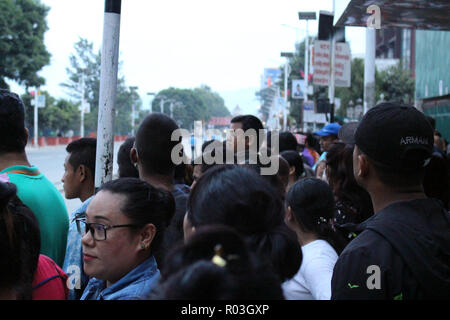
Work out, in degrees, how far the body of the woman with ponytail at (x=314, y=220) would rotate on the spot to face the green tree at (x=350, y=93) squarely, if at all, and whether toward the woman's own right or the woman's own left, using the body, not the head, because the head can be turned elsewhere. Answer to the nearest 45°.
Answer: approximately 45° to the woman's own right

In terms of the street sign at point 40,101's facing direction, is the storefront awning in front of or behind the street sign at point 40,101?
in front

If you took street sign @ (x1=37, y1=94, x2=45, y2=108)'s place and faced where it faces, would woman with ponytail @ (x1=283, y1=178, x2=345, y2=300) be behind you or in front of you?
in front

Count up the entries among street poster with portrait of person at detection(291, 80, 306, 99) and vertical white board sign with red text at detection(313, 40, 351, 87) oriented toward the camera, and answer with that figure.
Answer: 2

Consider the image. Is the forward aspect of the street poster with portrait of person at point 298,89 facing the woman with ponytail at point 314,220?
yes

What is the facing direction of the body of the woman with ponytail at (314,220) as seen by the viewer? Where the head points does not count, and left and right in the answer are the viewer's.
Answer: facing away from the viewer and to the left of the viewer

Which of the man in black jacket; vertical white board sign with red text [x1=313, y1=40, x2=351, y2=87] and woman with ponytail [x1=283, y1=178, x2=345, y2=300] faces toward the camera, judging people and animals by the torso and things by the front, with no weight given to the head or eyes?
the vertical white board sign with red text

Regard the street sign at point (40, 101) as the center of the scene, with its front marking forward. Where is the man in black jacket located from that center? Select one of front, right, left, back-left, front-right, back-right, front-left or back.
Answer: front

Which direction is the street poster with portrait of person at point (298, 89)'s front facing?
toward the camera

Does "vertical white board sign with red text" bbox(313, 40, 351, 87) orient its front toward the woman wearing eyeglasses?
yes

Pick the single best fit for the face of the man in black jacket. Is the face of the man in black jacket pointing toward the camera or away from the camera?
away from the camera

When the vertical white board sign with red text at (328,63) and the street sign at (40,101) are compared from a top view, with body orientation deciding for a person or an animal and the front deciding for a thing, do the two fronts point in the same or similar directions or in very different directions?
same or similar directions

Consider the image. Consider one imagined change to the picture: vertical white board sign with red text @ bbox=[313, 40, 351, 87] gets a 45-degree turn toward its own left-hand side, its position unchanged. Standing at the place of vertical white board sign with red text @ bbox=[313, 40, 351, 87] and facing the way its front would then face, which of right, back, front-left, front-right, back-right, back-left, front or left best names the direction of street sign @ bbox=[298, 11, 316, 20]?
back-left

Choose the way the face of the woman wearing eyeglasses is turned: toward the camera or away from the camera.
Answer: toward the camera

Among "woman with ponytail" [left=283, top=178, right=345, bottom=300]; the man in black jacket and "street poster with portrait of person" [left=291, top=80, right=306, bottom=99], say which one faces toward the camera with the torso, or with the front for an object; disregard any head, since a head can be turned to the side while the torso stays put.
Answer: the street poster with portrait of person

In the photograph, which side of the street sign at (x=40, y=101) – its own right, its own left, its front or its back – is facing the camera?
front

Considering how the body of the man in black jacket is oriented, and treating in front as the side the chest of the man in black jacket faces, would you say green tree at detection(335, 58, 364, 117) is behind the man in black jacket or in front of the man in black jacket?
in front

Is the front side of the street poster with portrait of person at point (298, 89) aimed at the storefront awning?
yes

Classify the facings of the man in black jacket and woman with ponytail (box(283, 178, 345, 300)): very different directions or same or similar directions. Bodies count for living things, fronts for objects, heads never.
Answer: same or similar directions
